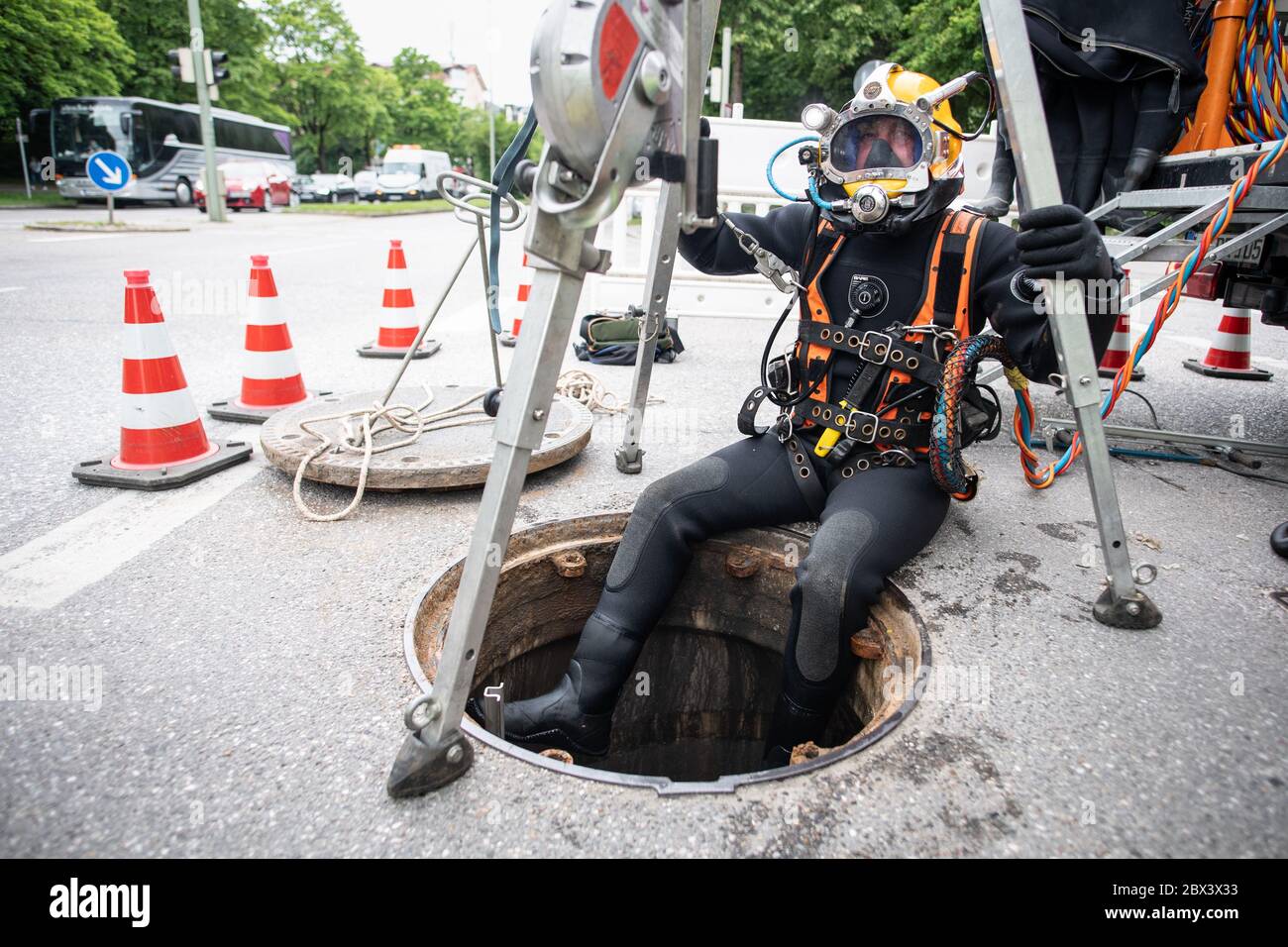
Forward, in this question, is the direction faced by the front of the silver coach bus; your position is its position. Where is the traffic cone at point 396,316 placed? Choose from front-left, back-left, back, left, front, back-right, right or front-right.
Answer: front-left

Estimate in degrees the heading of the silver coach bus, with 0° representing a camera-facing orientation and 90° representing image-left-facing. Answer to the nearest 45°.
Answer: approximately 45°

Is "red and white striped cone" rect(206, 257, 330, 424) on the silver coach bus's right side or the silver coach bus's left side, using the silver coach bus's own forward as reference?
on its left

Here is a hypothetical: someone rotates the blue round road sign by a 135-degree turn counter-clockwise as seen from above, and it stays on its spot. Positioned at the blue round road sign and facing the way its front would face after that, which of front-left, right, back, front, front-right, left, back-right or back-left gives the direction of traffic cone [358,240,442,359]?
back-right

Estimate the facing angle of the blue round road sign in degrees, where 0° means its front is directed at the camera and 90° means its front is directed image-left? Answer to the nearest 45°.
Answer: approximately 0°

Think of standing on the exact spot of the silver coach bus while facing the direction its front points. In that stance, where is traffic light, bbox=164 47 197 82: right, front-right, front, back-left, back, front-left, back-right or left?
front-left

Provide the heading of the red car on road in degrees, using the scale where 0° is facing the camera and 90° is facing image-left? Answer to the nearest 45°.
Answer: approximately 45°

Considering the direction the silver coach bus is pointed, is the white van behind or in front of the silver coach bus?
behind

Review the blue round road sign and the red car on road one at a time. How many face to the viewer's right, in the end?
0
